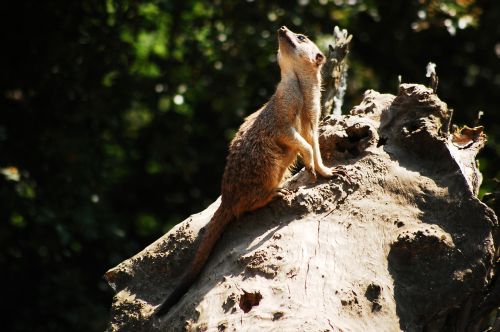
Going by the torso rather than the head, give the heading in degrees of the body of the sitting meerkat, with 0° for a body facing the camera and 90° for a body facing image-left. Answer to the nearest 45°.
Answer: approximately 270°
